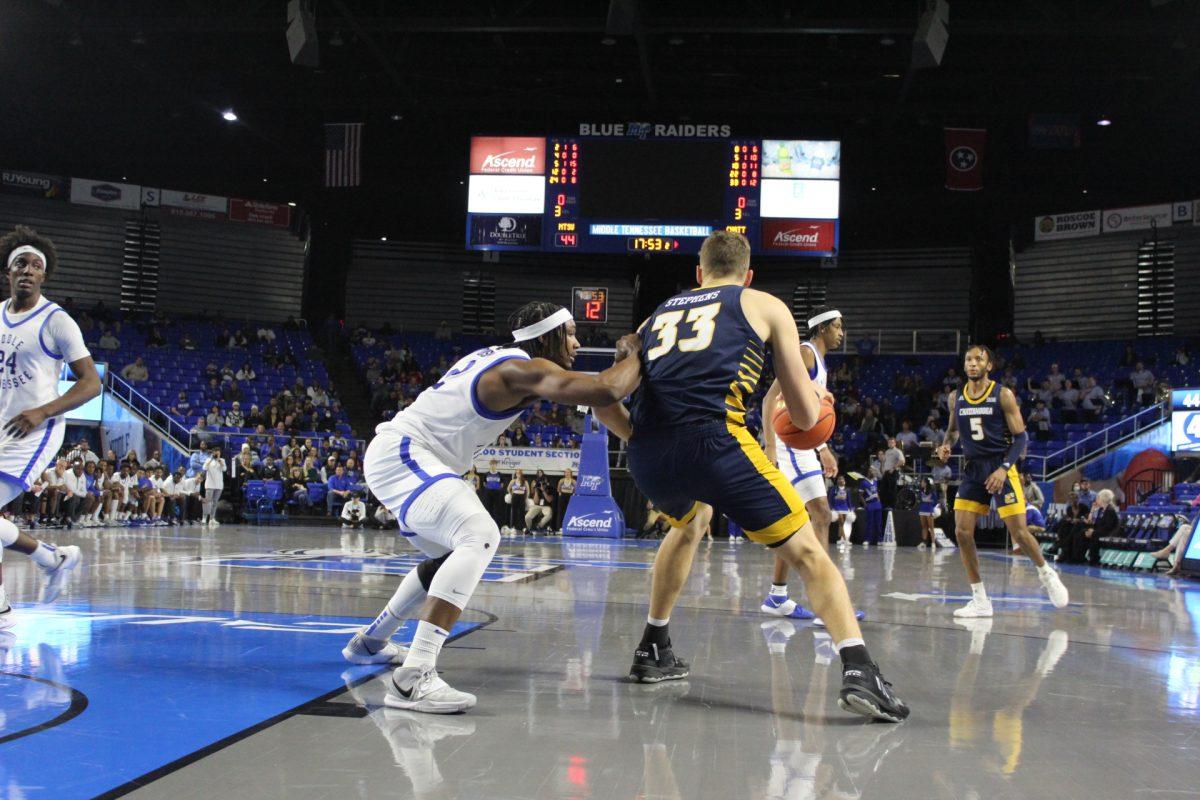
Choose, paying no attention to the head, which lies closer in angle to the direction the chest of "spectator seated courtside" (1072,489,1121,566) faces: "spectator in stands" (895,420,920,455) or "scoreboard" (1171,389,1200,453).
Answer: the spectator in stands

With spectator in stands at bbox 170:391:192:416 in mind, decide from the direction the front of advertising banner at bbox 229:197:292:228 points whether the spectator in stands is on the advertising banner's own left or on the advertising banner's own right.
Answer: on the advertising banner's own right

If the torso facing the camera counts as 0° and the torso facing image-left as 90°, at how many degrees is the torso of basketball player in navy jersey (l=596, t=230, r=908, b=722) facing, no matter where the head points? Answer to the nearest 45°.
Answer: approximately 225°

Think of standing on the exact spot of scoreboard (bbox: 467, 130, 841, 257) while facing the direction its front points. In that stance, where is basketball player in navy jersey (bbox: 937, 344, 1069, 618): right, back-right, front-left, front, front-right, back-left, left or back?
front

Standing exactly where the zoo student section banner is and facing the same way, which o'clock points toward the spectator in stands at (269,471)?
The spectator in stands is roughly at 3 o'clock from the zoo student section banner.

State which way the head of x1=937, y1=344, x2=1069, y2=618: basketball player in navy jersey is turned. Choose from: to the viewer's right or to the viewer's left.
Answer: to the viewer's left

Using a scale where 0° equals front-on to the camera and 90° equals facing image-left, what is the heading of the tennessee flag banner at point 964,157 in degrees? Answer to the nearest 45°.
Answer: approximately 0°

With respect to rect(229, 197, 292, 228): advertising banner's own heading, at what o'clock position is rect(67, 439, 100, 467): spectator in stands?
The spectator in stands is roughly at 12 o'clock from the advertising banner.

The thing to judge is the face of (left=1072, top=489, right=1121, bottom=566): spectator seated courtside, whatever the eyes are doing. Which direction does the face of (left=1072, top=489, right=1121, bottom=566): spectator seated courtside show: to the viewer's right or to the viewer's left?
to the viewer's left

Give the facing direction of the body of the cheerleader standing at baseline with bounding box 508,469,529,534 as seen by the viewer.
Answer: toward the camera

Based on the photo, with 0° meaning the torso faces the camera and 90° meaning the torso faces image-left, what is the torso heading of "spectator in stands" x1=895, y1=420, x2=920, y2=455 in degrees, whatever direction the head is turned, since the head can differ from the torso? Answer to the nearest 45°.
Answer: approximately 0°

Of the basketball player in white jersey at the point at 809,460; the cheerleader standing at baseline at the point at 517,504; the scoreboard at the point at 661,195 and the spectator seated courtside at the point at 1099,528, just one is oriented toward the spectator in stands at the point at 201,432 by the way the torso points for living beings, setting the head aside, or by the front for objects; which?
the spectator seated courtside at the point at 1099,528
